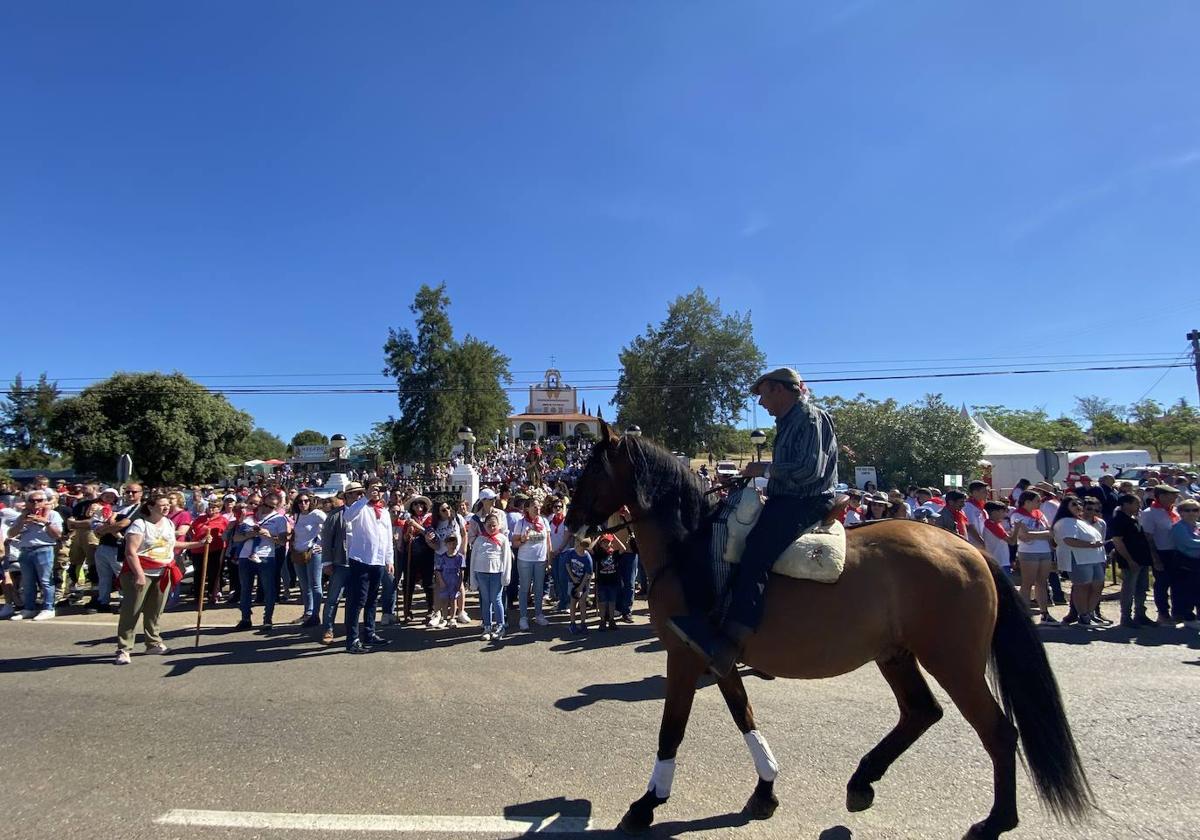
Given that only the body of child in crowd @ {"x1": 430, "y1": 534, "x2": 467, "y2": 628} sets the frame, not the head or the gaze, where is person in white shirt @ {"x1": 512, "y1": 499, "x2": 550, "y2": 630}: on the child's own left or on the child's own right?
on the child's own left

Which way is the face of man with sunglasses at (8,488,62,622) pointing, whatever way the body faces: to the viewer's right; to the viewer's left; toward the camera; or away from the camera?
toward the camera

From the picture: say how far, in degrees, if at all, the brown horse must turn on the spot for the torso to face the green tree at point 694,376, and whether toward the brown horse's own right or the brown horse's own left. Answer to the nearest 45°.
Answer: approximately 90° to the brown horse's own right

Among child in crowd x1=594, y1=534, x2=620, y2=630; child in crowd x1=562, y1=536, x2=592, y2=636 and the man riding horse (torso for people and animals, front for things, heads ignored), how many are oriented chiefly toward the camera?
2

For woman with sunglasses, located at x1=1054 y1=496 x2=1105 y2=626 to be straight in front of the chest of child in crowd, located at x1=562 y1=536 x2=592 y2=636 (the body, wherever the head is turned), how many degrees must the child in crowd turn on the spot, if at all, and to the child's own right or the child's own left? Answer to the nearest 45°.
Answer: approximately 90° to the child's own left

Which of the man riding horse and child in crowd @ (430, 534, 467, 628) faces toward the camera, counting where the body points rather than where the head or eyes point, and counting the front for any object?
the child in crowd

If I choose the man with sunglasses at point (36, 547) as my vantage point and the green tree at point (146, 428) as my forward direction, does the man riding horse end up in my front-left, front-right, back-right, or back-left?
back-right

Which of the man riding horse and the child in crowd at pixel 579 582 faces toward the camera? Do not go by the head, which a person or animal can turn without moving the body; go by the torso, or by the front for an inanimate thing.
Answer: the child in crowd

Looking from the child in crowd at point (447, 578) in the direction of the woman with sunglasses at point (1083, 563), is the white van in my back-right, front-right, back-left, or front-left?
front-left

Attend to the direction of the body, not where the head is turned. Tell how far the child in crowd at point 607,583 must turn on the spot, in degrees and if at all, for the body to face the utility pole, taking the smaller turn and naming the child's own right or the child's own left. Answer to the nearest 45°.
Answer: approximately 135° to the child's own left

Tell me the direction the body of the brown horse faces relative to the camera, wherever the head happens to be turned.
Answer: to the viewer's left

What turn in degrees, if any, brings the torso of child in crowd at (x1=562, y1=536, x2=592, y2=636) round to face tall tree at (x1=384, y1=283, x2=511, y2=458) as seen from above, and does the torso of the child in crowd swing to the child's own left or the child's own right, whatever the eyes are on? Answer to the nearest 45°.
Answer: approximately 180°

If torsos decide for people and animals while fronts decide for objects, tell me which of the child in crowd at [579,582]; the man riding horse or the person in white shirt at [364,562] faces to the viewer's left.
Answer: the man riding horse

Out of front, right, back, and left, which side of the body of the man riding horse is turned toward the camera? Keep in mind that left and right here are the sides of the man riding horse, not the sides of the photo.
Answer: left

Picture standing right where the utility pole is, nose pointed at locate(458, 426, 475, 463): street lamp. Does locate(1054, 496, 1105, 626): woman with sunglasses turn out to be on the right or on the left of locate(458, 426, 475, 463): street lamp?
left

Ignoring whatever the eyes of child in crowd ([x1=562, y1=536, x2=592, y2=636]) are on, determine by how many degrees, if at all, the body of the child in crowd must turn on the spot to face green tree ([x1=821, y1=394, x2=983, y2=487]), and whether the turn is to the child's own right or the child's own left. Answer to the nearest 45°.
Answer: approximately 135° to the child's own left

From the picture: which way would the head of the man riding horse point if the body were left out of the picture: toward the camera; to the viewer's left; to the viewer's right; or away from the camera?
to the viewer's left

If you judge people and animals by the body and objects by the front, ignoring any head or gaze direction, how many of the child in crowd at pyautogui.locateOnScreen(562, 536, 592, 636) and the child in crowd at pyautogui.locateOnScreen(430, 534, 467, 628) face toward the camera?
2
